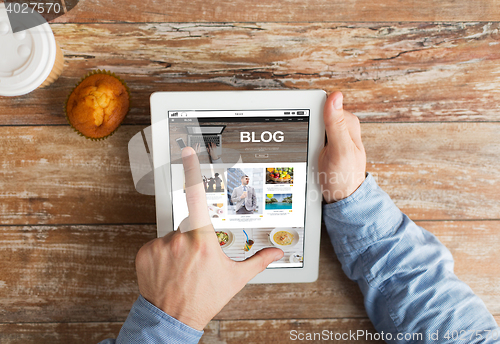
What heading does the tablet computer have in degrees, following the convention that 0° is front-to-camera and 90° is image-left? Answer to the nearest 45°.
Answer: approximately 0°
